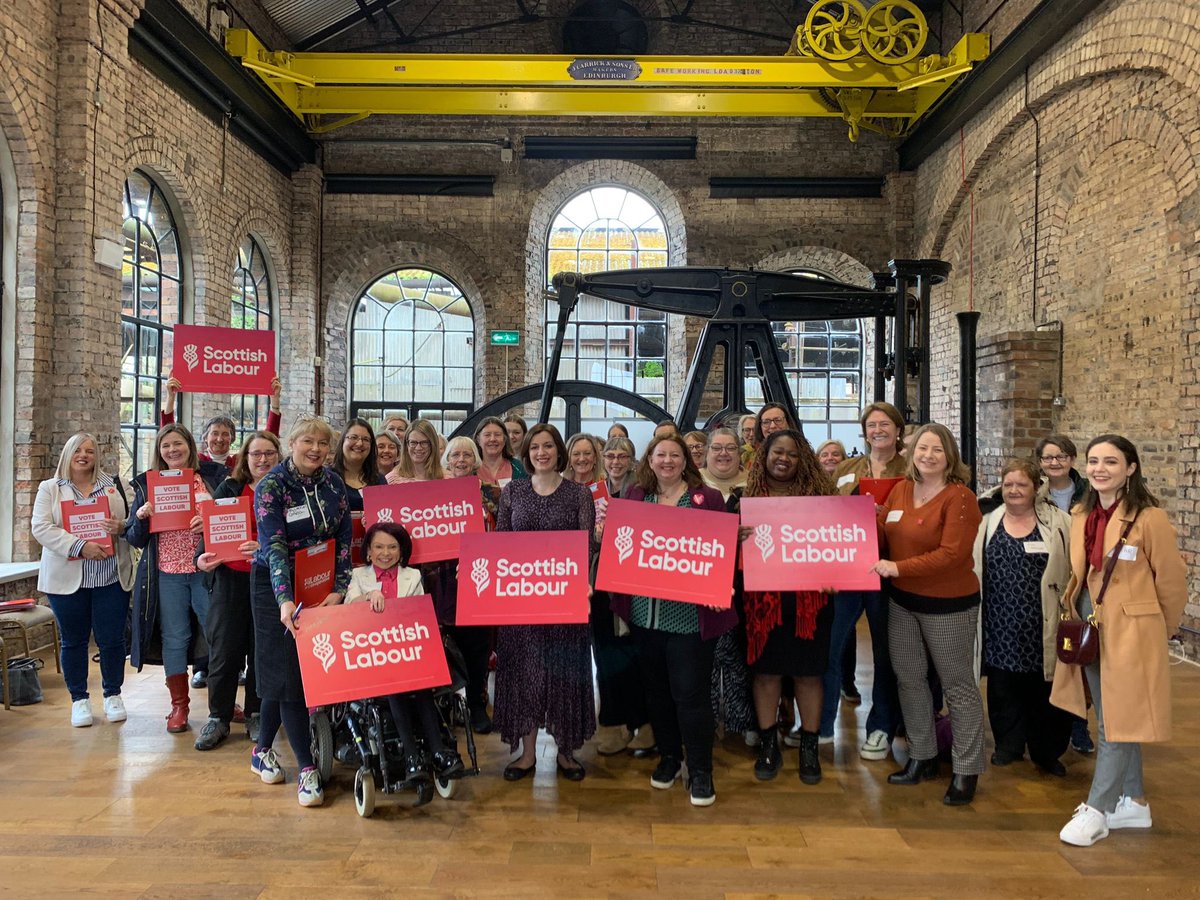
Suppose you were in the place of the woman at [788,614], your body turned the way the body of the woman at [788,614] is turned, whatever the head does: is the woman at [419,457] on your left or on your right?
on your right

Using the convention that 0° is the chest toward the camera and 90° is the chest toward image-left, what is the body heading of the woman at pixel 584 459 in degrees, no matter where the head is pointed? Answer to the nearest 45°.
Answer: approximately 0°

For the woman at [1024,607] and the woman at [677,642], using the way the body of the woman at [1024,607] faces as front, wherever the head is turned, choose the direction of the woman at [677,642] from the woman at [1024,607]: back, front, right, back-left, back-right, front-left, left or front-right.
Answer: front-right

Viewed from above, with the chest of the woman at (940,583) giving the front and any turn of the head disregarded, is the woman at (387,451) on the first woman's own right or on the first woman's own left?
on the first woman's own right

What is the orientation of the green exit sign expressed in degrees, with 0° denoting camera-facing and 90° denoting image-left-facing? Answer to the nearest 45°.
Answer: approximately 0°

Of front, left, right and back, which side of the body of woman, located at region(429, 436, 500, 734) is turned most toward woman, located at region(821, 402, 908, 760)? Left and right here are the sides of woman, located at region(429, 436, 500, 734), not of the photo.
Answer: left

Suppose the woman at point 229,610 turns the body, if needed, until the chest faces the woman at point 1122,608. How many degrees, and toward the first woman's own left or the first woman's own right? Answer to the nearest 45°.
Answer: approximately 45° to the first woman's own left
